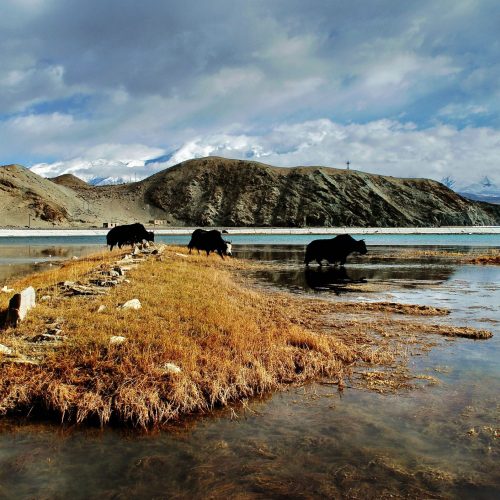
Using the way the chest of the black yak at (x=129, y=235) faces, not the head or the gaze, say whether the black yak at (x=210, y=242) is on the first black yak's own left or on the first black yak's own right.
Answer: on the first black yak's own right

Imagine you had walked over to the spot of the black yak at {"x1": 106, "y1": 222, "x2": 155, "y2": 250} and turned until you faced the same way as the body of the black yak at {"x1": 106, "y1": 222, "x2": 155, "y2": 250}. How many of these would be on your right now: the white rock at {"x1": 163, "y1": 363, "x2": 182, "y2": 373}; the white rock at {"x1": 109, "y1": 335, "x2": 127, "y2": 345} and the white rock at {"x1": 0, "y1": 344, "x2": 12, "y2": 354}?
3

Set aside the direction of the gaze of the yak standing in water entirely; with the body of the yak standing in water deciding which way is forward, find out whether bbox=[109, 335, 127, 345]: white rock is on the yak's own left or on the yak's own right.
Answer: on the yak's own right

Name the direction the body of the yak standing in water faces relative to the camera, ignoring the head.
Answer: to the viewer's right

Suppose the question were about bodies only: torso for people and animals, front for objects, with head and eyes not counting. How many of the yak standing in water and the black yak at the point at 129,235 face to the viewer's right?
2

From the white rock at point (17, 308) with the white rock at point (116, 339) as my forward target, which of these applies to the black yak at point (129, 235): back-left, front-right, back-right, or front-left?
back-left

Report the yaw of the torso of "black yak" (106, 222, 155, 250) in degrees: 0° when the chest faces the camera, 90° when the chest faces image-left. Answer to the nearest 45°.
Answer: approximately 270°

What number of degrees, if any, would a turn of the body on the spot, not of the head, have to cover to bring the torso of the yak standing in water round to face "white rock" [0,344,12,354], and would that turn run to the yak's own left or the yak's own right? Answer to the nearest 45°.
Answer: approximately 90° to the yak's own right

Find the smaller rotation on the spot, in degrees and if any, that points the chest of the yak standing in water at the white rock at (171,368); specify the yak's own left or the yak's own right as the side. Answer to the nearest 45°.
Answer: approximately 90° to the yak's own right

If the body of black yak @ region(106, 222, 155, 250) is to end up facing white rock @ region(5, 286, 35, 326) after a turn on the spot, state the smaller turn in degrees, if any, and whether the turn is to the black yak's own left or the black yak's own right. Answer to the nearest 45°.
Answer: approximately 90° to the black yak's own right

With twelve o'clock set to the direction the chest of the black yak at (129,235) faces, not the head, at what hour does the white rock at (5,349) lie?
The white rock is roughly at 3 o'clock from the black yak.

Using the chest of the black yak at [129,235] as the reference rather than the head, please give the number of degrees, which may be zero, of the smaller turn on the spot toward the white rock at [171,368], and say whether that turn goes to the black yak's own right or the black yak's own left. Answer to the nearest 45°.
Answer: approximately 90° to the black yak's own right
